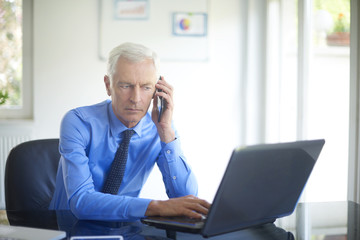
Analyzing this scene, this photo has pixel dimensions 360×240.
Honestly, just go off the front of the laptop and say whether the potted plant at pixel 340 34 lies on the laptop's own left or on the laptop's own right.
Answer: on the laptop's own right

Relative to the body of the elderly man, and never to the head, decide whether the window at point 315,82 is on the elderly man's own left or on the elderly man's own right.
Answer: on the elderly man's own left

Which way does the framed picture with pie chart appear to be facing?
toward the camera

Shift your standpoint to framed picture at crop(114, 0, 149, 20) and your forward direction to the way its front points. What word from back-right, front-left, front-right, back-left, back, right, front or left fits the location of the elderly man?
front

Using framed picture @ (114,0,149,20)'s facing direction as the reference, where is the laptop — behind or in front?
in front

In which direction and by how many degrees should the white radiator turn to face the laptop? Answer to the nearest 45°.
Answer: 0° — it already faces it

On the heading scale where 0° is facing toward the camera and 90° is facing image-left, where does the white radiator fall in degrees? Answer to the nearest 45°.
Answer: approximately 0°

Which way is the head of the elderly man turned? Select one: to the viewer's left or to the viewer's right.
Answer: to the viewer's right

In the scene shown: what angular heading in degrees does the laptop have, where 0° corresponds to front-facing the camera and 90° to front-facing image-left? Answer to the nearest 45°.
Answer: approximately 135°

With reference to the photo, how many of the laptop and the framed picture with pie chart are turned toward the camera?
1

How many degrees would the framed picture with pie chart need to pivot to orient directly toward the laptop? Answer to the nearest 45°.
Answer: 0° — it already faces it

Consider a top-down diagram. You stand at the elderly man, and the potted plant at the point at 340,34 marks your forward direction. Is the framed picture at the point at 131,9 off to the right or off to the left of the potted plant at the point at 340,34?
left

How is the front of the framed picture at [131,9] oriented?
toward the camera
